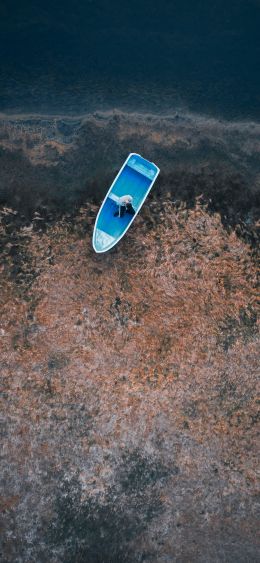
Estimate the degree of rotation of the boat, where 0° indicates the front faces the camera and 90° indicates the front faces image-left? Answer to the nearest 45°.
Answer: approximately 45°
